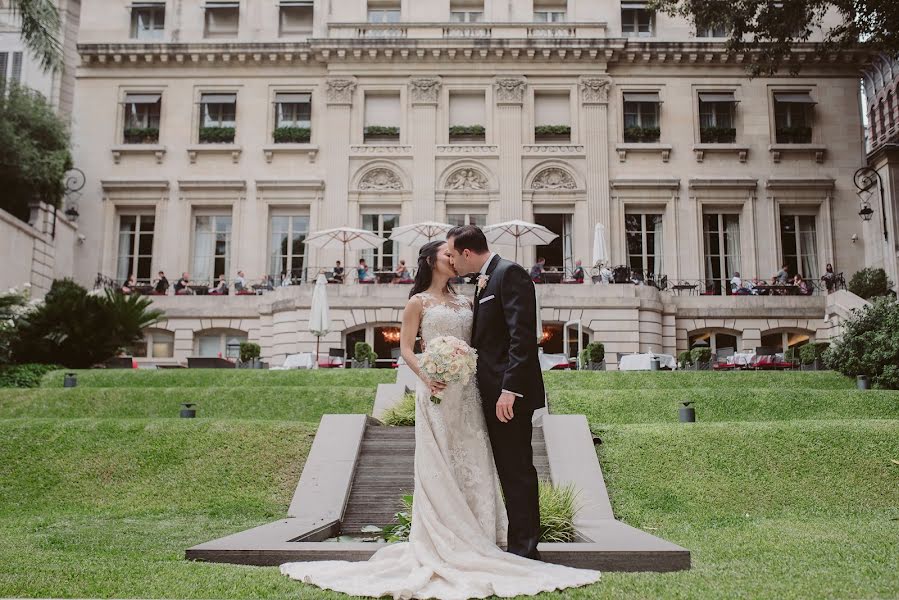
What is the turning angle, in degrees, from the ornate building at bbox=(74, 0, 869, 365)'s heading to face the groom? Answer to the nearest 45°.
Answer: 0° — it already faces them

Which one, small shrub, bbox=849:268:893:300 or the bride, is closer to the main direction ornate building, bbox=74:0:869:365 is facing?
the bride

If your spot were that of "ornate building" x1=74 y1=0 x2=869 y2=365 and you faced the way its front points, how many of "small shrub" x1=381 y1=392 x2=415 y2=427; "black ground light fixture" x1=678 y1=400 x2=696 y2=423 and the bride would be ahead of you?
3

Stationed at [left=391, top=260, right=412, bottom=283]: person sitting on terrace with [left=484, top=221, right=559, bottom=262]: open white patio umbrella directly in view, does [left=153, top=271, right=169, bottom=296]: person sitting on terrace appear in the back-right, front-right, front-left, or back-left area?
back-left

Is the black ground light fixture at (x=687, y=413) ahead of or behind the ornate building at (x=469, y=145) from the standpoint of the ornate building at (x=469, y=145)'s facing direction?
ahead

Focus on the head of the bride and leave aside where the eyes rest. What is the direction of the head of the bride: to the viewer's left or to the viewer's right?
to the viewer's right

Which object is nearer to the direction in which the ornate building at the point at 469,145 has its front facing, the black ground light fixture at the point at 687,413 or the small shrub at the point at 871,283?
the black ground light fixture

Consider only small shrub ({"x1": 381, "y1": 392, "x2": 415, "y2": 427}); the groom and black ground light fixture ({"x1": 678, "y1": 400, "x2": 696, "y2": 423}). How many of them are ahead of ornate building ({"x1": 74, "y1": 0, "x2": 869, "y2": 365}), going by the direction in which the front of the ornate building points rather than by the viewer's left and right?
3

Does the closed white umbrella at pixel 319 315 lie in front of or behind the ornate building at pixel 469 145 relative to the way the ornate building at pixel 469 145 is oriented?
in front

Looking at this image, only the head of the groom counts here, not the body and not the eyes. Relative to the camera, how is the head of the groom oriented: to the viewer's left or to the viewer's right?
to the viewer's left
